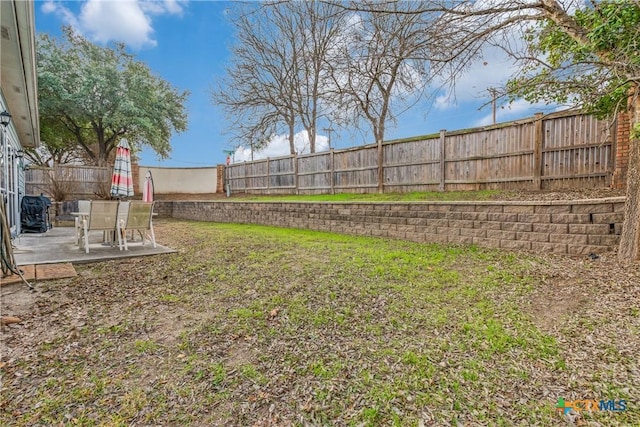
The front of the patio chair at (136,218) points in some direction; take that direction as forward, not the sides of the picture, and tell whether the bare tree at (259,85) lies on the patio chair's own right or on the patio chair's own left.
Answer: on the patio chair's own right

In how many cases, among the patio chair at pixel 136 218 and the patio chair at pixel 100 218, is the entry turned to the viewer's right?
0

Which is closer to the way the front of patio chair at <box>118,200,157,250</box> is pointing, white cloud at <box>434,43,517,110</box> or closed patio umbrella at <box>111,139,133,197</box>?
the closed patio umbrella

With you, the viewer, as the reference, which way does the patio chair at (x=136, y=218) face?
facing away from the viewer and to the left of the viewer

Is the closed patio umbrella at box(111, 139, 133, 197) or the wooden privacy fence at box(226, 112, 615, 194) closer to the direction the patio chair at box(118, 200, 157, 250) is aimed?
the closed patio umbrella

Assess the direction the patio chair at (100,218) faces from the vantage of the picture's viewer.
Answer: facing away from the viewer and to the left of the viewer

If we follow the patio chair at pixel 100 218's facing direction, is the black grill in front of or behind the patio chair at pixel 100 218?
in front
